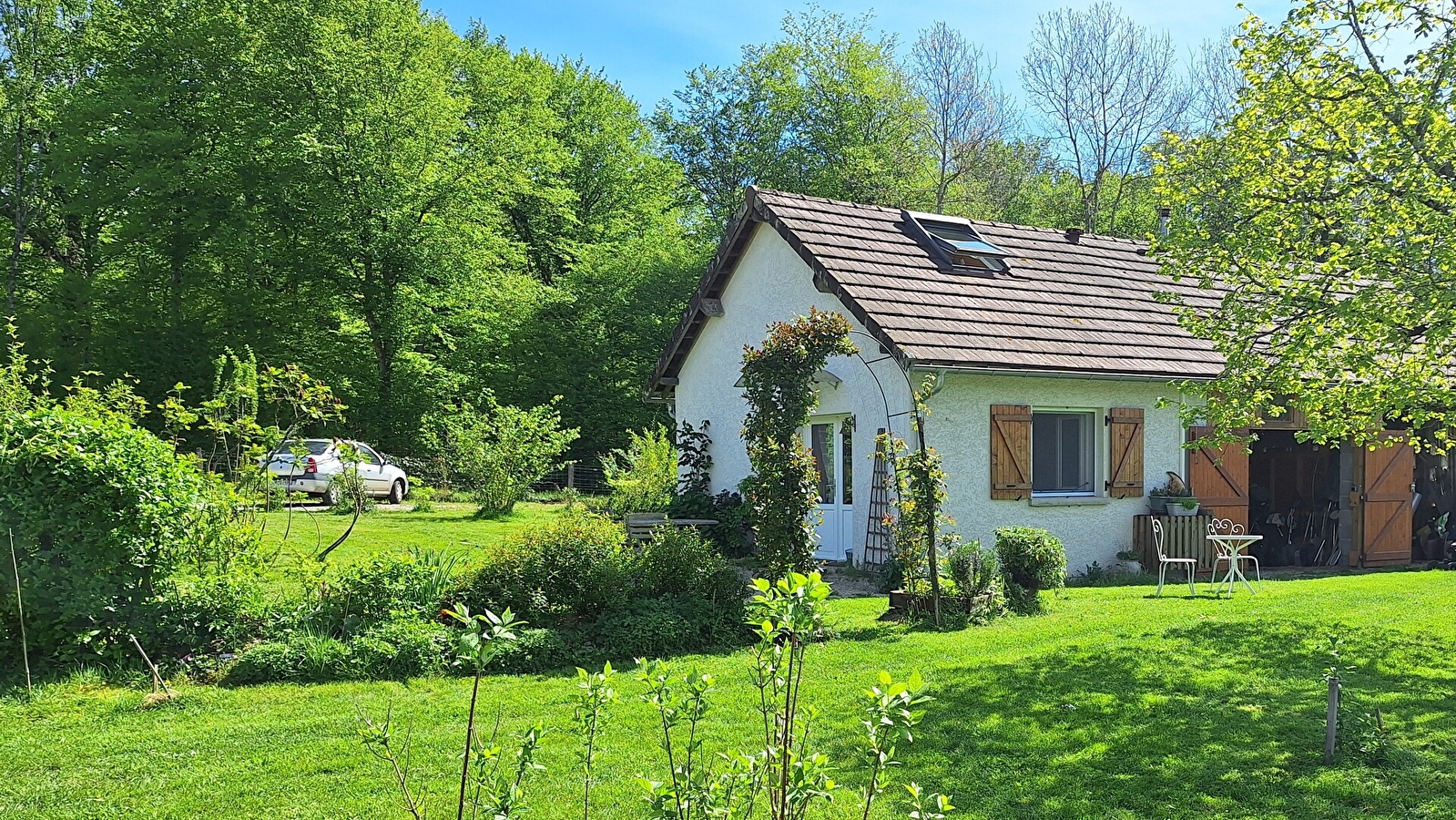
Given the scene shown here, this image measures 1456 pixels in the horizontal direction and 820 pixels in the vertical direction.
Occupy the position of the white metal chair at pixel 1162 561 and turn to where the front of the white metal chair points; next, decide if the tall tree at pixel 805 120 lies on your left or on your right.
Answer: on your left

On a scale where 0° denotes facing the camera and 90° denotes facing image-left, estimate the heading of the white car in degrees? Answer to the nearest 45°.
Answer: approximately 225°

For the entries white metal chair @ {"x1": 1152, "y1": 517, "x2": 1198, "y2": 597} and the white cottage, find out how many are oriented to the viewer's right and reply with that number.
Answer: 1

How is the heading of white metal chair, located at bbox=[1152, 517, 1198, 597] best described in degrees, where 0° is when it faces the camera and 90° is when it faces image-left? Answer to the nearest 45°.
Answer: approximately 270°

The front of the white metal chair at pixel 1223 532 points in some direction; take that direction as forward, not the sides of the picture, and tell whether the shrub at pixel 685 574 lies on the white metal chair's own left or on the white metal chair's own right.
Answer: on the white metal chair's own right

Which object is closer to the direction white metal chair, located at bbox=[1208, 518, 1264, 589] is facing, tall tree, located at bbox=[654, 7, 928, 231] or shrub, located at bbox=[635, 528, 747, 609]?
the shrub

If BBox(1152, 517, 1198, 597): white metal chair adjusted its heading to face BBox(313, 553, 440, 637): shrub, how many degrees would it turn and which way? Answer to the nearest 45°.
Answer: approximately 135° to its right

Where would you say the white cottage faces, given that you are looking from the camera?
facing the viewer and to the left of the viewer

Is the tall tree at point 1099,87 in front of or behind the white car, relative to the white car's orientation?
in front

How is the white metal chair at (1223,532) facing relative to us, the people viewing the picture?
facing the viewer and to the right of the viewer

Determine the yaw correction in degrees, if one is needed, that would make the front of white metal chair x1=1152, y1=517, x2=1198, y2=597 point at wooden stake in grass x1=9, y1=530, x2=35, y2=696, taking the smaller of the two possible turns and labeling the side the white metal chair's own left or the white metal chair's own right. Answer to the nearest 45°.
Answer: approximately 135° to the white metal chair's own right

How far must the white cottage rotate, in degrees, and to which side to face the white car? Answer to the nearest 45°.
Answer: approximately 45° to its right

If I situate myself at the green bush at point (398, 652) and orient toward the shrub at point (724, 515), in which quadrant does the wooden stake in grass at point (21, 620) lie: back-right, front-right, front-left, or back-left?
back-left
